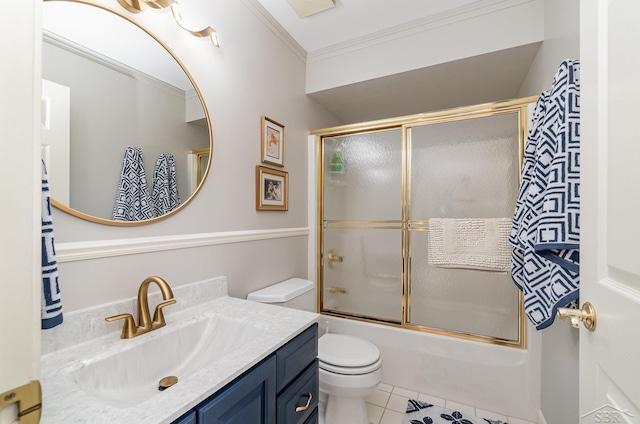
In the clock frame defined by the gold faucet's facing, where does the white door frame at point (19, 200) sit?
The white door frame is roughly at 2 o'clock from the gold faucet.

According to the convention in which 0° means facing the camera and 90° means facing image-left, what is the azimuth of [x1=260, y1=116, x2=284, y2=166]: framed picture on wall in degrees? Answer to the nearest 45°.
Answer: approximately 315°

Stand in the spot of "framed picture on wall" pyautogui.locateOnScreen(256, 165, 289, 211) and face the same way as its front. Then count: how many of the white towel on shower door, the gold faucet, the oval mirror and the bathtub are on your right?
2

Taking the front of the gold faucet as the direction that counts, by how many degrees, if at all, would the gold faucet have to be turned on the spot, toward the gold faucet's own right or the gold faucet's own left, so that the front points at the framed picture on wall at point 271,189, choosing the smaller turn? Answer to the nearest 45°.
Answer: approximately 90° to the gold faucet's own left

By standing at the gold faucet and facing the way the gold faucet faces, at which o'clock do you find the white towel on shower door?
The white towel on shower door is roughly at 11 o'clock from the gold faucet.

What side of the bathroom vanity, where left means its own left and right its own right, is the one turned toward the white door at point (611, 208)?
front

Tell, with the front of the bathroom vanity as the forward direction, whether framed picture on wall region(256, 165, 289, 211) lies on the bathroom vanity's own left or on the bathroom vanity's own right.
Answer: on the bathroom vanity's own left

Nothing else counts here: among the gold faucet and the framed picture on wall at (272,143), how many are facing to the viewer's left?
0

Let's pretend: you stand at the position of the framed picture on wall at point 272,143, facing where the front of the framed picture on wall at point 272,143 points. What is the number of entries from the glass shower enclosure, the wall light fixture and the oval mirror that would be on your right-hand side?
2

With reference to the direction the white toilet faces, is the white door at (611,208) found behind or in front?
in front
